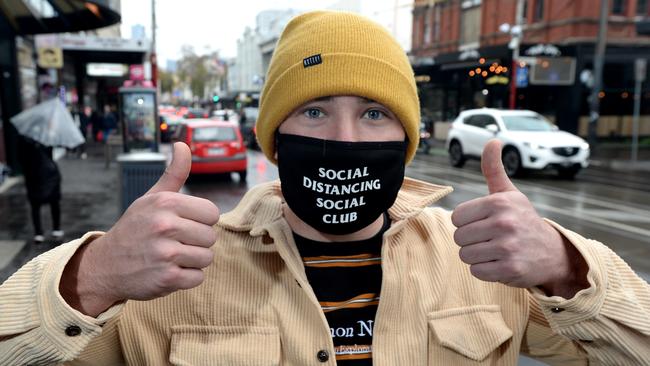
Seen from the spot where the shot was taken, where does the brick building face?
facing the viewer and to the left of the viewer

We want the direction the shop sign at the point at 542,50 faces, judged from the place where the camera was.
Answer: facing the viewer

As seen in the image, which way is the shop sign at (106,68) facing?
toward the camera

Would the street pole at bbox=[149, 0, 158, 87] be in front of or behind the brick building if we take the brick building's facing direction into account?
in front

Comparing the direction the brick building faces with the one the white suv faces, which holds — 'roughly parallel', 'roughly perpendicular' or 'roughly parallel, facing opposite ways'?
roughly perpendicular

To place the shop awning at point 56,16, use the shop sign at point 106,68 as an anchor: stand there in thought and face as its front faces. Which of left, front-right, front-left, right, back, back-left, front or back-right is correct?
front

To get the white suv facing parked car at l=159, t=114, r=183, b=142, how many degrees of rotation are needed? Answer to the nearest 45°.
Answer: approximately 180°

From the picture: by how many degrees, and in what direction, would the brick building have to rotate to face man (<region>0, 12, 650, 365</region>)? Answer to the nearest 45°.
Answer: approximately 45° to its left

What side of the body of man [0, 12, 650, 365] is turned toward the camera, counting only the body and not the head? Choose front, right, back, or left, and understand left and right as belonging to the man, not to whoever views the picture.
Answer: front

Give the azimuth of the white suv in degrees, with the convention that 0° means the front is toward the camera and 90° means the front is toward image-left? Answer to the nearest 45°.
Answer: approximately 315°
